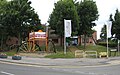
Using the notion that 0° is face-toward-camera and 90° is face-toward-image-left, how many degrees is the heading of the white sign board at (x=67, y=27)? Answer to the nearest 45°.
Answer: approximately 0°
